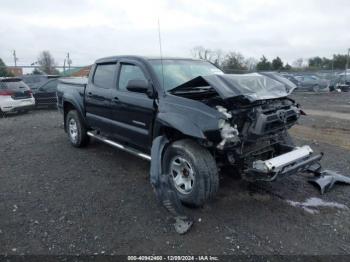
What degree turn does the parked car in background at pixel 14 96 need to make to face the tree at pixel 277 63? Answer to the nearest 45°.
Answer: approximately 90° to its right

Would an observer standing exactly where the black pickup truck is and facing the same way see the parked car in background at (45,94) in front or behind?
behind

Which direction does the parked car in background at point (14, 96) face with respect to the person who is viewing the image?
facing away from the viewer and to the left of the viewer

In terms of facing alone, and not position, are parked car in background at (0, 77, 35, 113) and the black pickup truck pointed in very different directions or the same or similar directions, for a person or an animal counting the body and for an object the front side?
very different directions

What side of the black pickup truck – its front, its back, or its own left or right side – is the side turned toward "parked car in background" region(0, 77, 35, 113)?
back

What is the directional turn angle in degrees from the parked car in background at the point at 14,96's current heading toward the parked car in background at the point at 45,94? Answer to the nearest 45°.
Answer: approximately 90° to its right

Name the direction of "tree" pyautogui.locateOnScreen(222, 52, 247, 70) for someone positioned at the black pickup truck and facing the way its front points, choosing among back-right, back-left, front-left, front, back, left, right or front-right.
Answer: back-left

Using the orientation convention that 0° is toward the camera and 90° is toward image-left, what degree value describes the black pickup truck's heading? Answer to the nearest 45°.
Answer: approximately 315°

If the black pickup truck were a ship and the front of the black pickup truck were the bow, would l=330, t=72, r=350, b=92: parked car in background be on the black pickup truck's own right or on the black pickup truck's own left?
on the black pickup truck's own left
